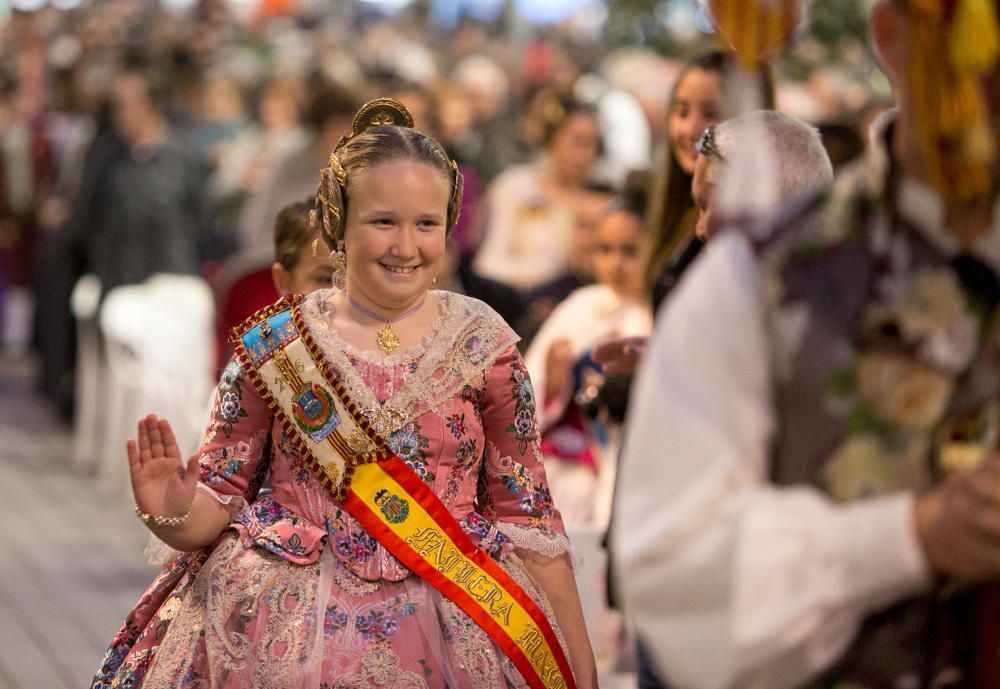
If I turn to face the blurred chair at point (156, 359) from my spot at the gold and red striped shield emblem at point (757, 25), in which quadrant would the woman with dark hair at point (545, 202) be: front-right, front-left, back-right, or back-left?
front-right

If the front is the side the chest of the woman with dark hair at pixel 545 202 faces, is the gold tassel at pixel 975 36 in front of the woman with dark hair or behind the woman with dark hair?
in front

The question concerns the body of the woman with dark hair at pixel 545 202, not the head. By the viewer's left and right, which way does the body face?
facing the viewer and to the right of the viewer

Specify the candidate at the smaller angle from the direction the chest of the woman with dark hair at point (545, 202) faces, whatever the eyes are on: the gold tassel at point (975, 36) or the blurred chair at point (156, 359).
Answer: the gold tassel

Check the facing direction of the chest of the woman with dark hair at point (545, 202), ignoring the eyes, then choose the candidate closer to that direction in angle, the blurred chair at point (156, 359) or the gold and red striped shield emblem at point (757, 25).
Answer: the gold and red striped shield emblem

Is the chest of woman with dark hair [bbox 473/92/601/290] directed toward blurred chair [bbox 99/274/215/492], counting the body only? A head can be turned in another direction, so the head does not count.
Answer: no
